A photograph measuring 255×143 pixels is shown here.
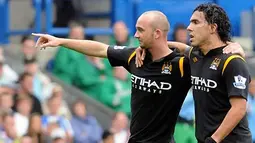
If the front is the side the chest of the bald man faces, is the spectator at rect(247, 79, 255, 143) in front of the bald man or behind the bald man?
behind

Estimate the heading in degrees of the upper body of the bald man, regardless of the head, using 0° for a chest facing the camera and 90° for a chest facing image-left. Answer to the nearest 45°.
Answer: approximately 45°

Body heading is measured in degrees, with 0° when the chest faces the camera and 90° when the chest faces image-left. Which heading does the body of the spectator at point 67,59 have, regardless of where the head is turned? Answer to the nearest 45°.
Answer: approximately 315°

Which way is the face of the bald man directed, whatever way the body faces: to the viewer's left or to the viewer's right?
to the viewer's left

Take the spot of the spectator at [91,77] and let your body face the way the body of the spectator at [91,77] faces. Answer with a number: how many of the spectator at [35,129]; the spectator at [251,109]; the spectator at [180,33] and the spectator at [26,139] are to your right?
2

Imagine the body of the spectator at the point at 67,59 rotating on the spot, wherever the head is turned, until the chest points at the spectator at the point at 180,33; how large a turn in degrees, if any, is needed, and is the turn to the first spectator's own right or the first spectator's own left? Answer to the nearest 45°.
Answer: approximately 45° to the first spectator's own left

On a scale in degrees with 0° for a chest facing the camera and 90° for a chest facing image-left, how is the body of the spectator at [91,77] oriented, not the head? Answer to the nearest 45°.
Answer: approximately 315°

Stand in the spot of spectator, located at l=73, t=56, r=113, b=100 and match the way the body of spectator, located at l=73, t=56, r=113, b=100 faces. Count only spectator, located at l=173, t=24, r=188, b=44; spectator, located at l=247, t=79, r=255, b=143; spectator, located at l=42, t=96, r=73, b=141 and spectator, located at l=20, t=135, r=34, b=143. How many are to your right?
2
